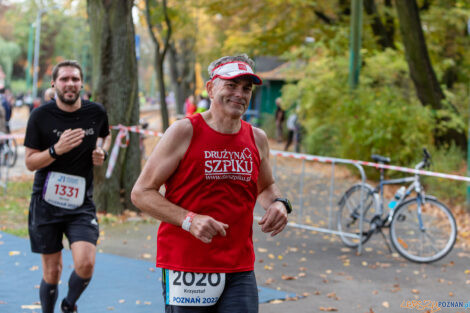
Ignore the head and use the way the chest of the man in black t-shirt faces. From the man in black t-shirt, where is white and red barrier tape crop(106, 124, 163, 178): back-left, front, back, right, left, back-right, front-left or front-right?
back

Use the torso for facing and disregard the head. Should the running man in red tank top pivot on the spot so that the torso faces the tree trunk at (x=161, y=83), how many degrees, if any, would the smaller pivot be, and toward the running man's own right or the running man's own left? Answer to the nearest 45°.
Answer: approximately 135° to the running man's own left

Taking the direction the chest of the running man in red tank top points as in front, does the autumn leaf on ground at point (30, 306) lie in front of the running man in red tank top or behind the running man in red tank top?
behind

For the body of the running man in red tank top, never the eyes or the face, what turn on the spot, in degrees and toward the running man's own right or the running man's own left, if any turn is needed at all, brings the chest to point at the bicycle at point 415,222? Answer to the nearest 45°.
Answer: approximately 90° to the running man's own left

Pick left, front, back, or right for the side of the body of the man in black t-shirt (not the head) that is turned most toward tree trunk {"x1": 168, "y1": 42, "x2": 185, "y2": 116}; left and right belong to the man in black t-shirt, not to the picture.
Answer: back

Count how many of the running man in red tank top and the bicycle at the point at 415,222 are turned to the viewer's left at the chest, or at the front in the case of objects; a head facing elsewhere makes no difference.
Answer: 0

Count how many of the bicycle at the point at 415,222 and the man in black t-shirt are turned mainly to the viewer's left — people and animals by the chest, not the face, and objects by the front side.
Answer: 0

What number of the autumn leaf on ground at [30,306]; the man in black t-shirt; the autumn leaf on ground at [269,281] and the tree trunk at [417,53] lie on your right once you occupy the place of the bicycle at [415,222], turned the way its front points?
3

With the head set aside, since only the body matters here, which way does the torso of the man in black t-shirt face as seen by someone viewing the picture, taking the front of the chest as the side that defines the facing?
toward the camera

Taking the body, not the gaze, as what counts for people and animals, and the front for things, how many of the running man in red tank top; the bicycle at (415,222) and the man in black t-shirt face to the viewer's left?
0

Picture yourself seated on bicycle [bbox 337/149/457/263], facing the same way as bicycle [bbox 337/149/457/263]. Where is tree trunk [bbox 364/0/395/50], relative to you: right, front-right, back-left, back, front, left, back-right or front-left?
back-left
